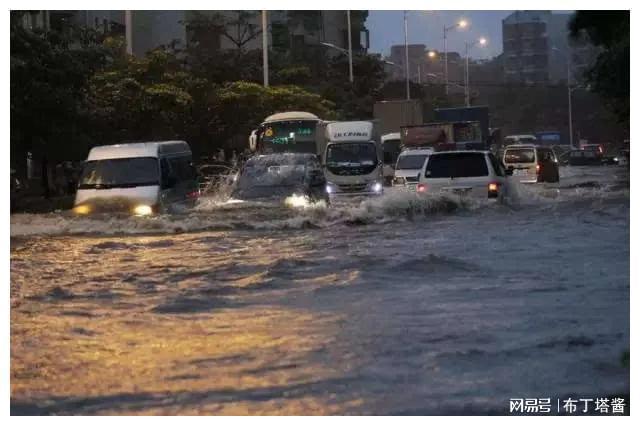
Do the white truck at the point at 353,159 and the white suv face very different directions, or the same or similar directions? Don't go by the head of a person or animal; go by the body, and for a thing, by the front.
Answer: very different directions

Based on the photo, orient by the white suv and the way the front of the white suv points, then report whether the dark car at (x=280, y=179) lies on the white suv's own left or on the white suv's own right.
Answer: on the white suv's own left

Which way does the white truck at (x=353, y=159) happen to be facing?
toward the camera

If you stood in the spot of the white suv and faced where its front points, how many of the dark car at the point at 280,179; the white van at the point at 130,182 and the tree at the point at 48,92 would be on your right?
0

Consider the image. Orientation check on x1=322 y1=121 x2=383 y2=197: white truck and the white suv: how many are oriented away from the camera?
1

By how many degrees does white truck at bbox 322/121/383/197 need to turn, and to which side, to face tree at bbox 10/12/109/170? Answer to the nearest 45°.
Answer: approximately 45° to its right

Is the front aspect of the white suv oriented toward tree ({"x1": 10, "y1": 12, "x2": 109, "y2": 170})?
no

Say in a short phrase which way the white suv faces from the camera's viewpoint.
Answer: facing away from the viewer

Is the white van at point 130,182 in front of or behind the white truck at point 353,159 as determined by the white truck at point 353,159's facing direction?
in front

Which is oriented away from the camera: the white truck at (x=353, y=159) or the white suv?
the white suv
